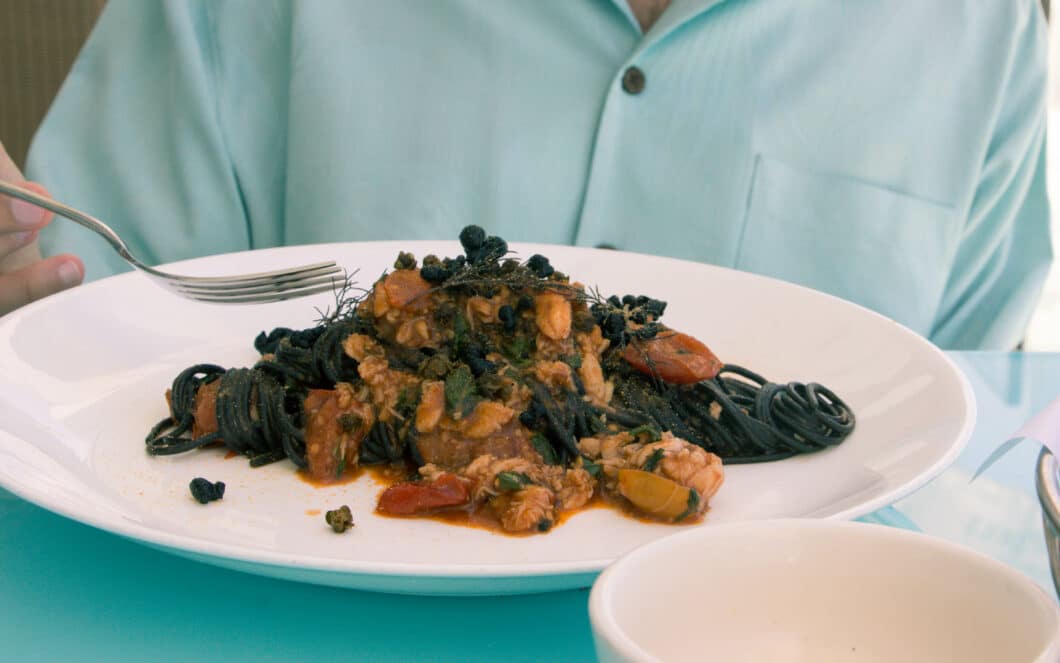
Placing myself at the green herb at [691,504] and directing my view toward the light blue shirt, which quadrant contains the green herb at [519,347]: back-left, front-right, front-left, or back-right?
front-left

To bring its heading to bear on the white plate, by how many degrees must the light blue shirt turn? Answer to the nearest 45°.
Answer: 0° — it already faces it

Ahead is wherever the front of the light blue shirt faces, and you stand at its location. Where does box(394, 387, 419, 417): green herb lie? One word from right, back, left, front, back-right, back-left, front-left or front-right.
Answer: front

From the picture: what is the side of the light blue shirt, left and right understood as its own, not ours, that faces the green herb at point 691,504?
front

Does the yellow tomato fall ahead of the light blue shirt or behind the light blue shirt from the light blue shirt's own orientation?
ahead

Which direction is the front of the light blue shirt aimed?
toward the camera

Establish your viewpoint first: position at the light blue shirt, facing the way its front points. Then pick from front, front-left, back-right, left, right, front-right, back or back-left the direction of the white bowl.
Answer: front

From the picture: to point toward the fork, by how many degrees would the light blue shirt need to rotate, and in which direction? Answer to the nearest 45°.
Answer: approximately 45° to its right

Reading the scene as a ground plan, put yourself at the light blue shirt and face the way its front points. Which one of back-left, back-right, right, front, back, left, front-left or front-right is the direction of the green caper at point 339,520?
front

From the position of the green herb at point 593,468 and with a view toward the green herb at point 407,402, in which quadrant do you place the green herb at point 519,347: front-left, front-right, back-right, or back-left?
front-right

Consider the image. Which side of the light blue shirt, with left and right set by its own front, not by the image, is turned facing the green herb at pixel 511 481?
front

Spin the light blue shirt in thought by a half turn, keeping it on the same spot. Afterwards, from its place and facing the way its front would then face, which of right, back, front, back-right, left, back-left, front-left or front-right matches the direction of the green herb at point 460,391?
back

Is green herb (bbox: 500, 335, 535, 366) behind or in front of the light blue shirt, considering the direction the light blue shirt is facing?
in front
